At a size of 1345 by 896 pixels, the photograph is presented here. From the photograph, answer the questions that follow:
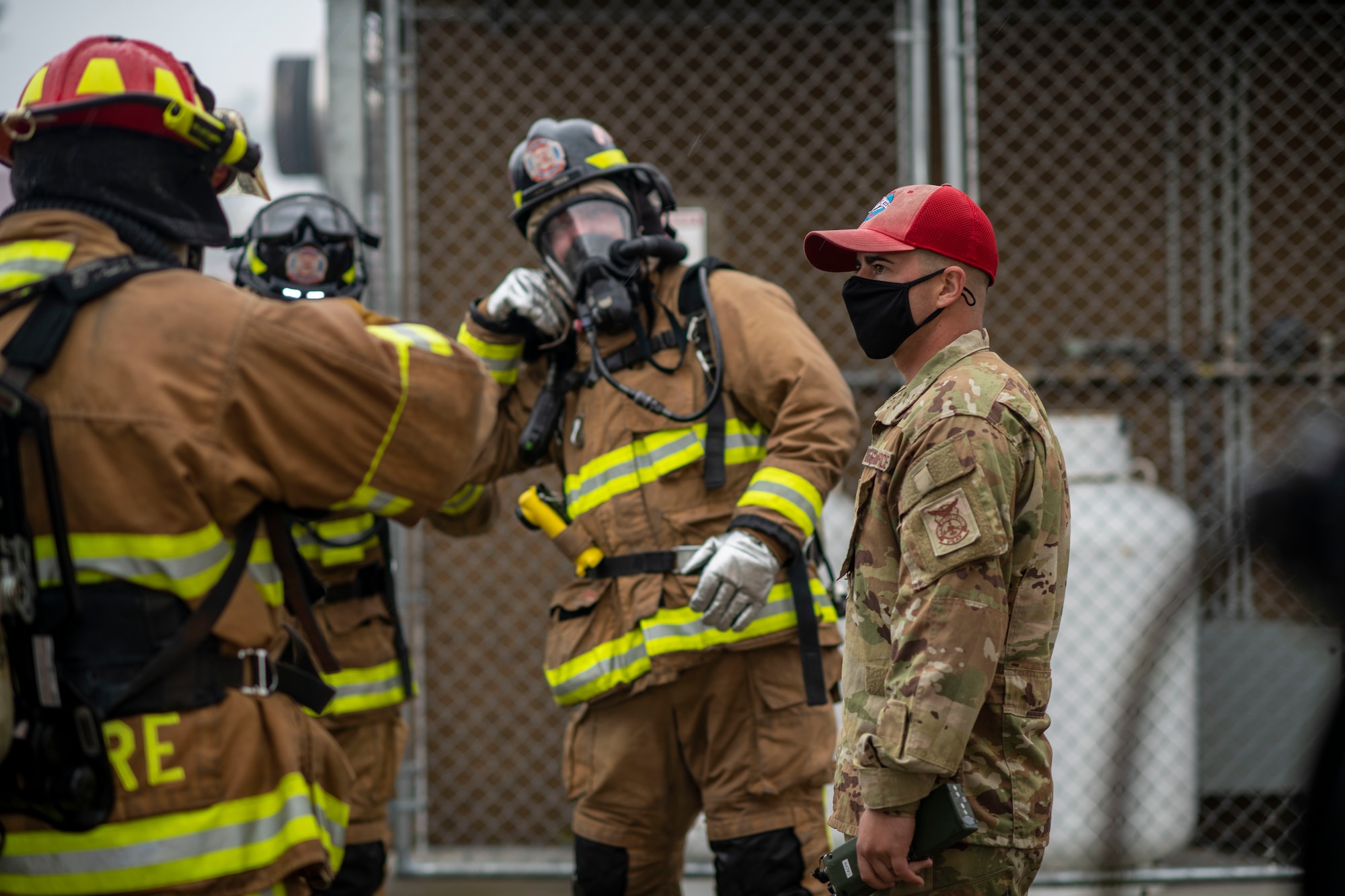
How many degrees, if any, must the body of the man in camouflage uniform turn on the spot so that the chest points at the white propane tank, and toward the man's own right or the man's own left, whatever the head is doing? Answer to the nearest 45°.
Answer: approximately 90° to the man's own right

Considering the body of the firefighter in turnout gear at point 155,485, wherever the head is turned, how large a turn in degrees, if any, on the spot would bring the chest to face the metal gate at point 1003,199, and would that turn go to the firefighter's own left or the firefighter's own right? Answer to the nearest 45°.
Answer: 0° — they already face it

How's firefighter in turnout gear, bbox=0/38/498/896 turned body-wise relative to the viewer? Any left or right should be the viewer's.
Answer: facing away from the viewer and to the right of the viewer

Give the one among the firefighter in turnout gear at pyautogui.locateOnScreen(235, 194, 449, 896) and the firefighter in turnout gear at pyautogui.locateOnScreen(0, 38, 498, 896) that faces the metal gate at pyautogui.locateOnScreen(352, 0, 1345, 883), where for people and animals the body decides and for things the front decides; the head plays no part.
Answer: the firefighter in turnout gear at pyautogui.locateOnScreen(0, 38, 498, 896)

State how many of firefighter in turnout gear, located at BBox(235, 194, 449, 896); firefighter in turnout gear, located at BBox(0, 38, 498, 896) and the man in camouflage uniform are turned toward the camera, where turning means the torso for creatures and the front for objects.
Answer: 1

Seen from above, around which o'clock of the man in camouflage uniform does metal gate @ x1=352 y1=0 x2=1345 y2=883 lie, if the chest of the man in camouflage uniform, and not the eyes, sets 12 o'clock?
The metal gate is roughly at 3 o'clock from the man in camouflage uniform.

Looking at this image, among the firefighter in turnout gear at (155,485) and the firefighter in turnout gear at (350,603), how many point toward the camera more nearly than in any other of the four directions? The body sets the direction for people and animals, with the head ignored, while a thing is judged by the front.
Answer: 1

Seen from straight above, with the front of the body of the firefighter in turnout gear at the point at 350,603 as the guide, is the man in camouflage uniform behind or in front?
in front

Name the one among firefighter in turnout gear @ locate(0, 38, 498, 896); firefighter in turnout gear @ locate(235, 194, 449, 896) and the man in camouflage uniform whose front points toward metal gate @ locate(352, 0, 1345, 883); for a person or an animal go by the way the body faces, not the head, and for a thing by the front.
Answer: firefighter in turnout gear @ locate(0, 38, 498, 896)

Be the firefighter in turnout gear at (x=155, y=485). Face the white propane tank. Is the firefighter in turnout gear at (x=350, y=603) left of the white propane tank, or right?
left

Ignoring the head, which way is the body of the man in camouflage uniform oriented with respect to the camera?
to the viewer's left

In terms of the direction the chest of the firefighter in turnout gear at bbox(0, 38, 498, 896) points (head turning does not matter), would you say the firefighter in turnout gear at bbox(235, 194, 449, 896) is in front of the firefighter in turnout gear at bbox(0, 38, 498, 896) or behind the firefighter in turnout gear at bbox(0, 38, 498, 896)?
in front
